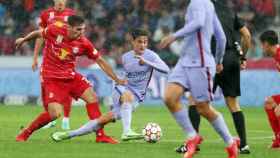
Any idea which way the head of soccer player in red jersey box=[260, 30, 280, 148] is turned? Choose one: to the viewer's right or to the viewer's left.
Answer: to the viewer's left

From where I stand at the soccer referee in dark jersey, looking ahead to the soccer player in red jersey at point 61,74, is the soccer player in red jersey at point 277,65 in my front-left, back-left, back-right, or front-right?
back-right

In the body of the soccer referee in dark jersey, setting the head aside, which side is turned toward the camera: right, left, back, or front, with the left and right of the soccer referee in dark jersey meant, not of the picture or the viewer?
left

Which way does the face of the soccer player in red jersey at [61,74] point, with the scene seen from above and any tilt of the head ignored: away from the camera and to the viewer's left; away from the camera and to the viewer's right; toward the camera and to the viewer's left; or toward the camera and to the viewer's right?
toward the camera and to the viewer's right

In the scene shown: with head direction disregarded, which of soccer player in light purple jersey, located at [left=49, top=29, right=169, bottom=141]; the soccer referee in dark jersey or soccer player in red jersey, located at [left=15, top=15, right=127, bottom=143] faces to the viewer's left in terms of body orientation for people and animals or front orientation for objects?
the soccer referee in dark jersey

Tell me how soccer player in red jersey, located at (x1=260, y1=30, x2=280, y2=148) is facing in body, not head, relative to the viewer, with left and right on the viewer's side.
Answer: facing to the left of the viewer

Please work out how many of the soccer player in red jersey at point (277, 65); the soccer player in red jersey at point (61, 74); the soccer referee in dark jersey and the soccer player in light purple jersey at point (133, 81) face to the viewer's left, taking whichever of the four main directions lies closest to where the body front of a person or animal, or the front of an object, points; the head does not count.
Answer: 2
